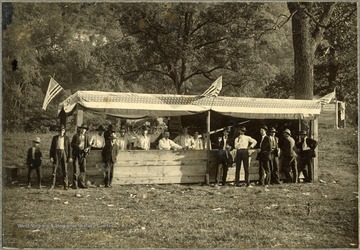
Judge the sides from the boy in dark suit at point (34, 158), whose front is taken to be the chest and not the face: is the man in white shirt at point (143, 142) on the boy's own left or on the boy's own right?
on the boy's own left

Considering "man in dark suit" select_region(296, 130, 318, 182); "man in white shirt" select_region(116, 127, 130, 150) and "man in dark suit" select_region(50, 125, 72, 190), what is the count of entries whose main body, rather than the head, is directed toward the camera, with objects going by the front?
3

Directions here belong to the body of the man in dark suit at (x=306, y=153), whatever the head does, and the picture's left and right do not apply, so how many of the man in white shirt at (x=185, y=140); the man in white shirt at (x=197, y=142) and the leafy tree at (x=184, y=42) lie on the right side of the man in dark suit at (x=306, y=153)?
3

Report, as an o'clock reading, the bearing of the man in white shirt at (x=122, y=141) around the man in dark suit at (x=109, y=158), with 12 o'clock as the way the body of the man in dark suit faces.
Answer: The man in white shirt is roughly at 8 o'clock from the man in dark suit.

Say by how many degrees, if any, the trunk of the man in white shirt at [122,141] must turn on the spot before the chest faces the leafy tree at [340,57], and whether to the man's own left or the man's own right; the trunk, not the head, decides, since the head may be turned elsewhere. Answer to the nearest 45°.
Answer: approximately 90° to the man's own left

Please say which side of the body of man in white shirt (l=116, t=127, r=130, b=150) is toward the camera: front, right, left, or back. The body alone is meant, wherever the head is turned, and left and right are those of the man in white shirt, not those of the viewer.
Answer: front

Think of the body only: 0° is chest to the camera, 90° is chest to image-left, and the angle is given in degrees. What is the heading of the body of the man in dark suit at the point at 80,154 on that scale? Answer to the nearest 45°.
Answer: approximately 0°

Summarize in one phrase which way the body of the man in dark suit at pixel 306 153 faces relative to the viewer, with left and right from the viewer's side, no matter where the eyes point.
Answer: facing the viewer

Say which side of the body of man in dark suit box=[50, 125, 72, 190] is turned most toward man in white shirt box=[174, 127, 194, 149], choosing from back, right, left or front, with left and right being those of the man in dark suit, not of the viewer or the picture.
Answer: left

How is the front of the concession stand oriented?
toward the camera

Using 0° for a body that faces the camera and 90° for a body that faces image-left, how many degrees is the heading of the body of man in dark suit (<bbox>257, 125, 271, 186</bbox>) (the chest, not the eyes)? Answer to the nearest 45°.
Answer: approximately 45°

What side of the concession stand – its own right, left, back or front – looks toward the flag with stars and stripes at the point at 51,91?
right

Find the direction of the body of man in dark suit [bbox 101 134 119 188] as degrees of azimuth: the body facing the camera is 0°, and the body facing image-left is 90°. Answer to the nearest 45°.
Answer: approximately 315°
